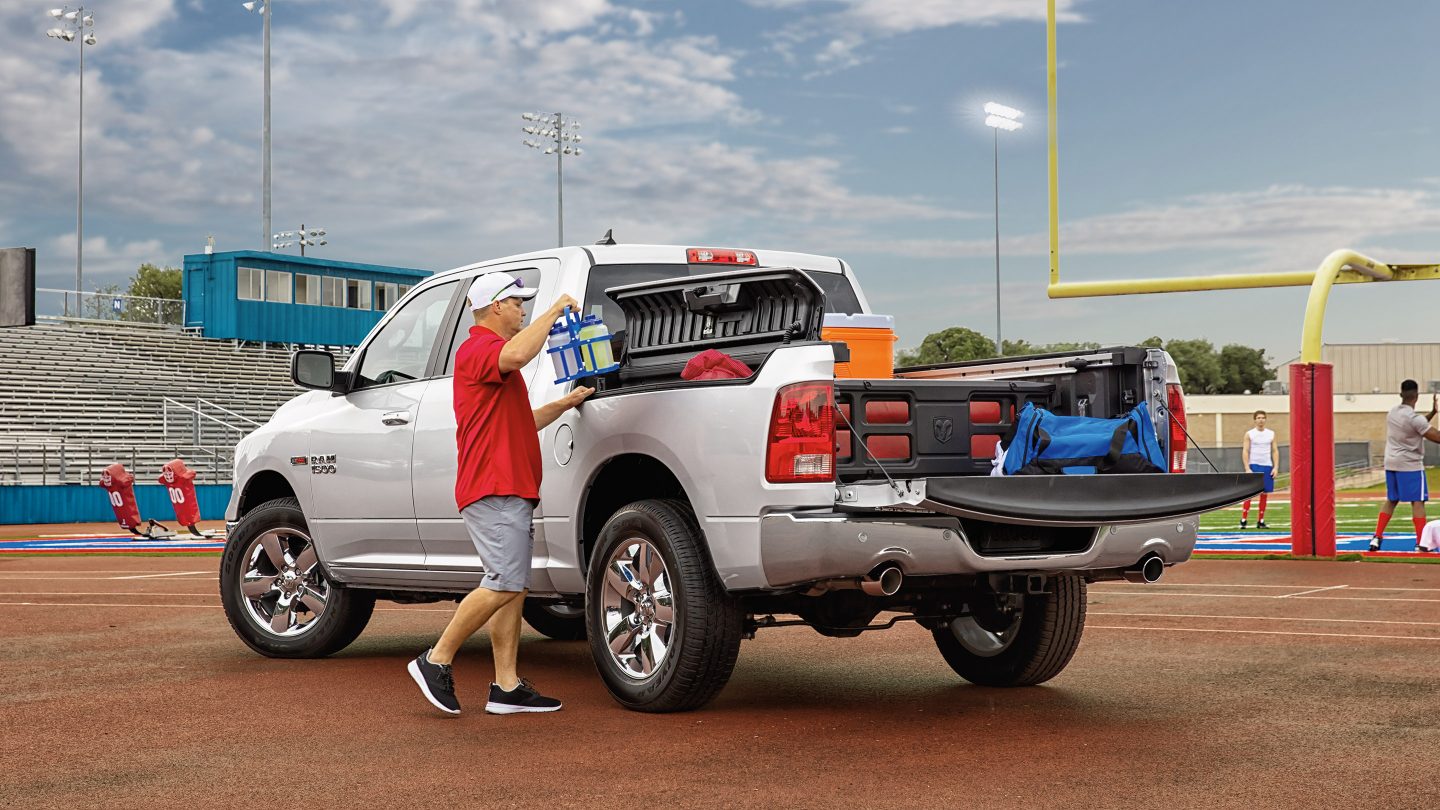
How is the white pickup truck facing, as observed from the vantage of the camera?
facing away from the viewer and to the left of the viewer

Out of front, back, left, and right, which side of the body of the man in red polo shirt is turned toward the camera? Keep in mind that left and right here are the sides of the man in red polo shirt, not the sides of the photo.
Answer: right

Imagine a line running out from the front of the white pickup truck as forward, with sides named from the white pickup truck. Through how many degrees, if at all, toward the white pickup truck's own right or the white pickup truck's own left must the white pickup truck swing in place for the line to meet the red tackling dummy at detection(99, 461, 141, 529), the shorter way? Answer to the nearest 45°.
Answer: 0° — it already faces it

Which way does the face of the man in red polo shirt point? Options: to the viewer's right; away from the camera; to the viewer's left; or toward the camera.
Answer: to the viewer's right
